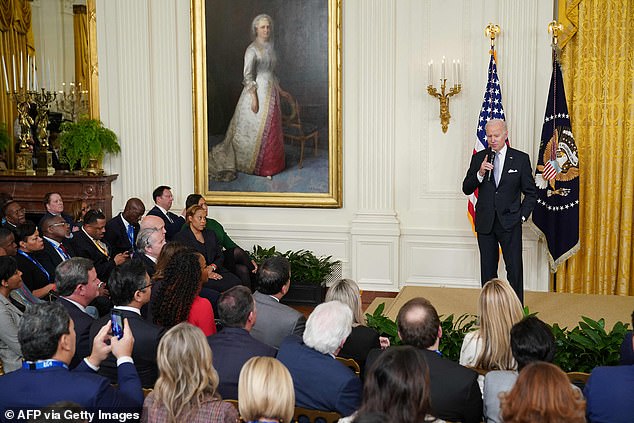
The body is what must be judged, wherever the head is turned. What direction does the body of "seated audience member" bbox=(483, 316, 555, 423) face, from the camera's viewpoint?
away from the camera

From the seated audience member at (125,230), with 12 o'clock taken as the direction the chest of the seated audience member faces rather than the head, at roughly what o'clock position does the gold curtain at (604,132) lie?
The gold curtain is roughly at 11 o'clock from the seated audience member.

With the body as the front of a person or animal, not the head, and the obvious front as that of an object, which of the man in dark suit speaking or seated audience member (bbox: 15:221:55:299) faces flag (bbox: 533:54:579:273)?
the seated audience member

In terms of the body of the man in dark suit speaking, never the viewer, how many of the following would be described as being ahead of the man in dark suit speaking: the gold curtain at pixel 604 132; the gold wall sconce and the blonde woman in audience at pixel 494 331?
1

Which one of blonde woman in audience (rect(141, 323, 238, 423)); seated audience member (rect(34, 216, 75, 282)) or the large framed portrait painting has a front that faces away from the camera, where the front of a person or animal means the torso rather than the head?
the blonde woman in audience

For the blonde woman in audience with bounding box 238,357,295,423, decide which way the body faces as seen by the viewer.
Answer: away from the camera

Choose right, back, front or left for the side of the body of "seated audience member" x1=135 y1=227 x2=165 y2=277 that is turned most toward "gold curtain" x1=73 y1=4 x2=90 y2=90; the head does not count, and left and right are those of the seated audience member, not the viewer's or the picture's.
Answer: left

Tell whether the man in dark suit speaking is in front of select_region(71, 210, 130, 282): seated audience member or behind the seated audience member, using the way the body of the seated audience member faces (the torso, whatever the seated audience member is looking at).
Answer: in front

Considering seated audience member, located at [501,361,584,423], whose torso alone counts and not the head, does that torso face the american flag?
yes

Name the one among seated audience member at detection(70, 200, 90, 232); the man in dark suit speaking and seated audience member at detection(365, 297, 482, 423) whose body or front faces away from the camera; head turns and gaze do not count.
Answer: seated audience member at detection(365, 297, 482, 423)

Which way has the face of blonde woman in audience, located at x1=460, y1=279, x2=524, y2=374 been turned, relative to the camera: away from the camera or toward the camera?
away from the camera

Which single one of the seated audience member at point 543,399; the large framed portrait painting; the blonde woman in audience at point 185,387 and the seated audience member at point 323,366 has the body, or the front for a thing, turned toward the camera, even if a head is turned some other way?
the large framed portrait painting

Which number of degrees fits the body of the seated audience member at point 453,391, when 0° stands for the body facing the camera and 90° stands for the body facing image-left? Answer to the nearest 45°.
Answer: approximately 180°

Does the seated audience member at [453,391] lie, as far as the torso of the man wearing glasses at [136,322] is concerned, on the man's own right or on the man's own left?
on the man's own right

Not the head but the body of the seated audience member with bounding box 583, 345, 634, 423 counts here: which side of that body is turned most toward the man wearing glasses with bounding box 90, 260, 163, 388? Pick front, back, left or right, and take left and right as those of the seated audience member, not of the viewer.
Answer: left
